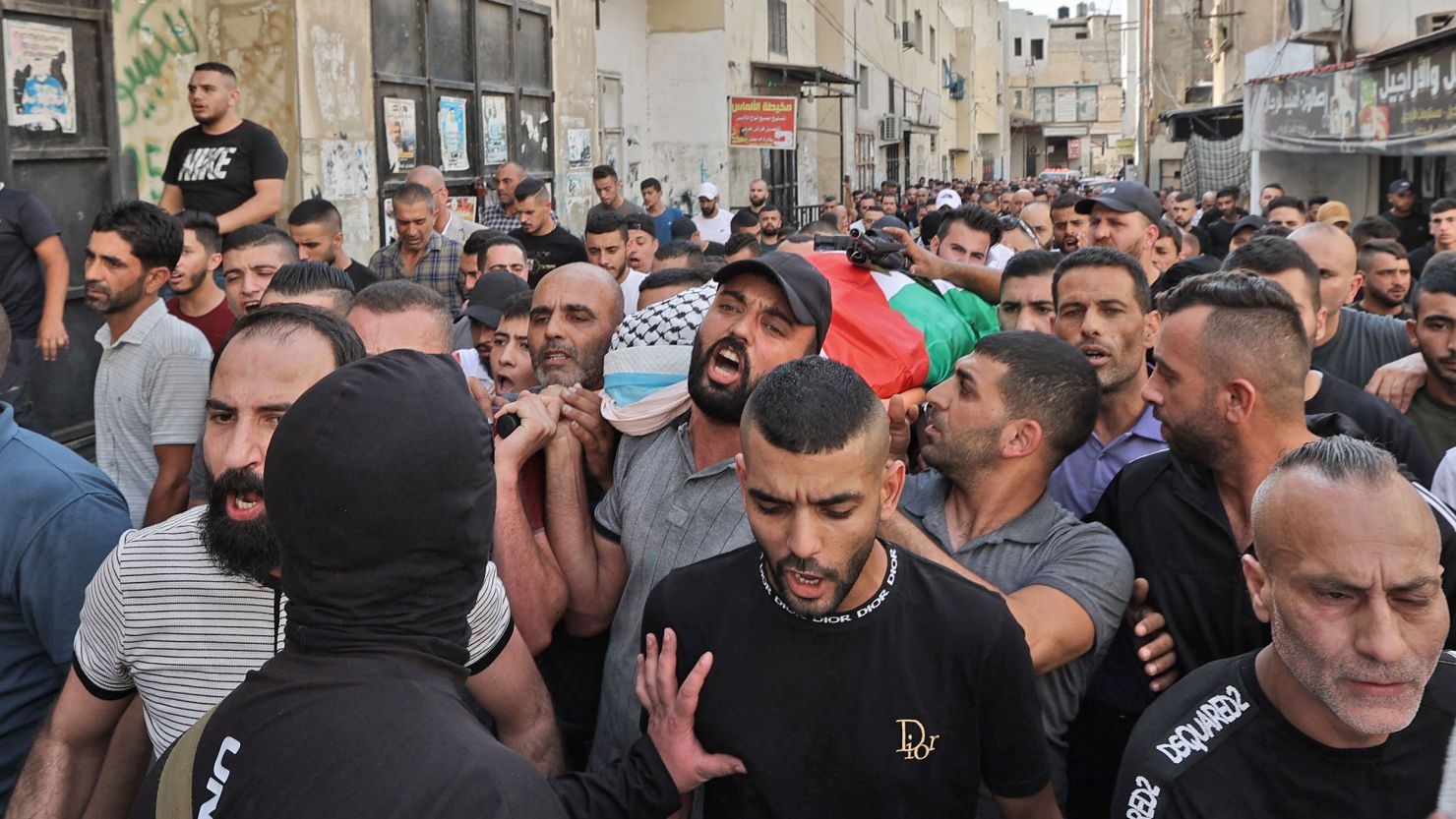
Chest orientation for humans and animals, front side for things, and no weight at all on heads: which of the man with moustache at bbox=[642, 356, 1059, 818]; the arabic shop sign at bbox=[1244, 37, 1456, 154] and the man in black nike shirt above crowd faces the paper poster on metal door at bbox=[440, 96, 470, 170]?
the arabic shop sign

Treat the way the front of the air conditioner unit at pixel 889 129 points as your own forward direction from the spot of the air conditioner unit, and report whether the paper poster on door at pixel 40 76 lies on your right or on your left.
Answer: on your right

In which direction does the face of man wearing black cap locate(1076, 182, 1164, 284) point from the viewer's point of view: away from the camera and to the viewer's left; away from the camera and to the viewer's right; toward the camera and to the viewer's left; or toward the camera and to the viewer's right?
toward the camera and to the viewer's left

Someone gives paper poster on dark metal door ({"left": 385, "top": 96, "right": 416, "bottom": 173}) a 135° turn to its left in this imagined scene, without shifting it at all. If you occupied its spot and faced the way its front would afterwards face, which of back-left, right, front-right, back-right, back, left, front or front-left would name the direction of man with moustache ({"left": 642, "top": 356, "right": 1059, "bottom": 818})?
back

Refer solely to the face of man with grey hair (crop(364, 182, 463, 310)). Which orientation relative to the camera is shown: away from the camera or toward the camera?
toward the camera

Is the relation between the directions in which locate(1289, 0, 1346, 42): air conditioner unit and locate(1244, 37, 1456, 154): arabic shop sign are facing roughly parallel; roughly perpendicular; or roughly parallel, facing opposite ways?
roughly parallel

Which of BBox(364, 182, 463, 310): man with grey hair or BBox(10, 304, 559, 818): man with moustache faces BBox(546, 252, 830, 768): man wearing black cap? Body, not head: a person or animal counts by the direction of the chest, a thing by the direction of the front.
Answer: the man with grey hair

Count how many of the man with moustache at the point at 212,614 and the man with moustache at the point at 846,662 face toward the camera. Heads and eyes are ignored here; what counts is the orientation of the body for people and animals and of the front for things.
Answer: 2

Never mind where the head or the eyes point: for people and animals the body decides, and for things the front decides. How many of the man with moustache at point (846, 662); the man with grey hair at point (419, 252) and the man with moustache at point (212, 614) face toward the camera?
3

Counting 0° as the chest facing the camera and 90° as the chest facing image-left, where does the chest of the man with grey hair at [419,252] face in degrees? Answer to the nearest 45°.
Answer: approximately 0°

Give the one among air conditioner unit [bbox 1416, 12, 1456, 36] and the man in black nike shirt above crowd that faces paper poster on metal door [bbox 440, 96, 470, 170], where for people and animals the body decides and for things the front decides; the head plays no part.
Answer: the air conditioner unit

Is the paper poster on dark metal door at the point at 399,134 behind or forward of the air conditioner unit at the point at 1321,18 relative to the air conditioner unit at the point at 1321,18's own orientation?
forward

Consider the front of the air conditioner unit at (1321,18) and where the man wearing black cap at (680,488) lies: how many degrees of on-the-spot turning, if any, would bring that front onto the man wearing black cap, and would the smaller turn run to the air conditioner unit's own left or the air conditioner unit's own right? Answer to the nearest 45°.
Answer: approximately 45° to the air conditioner unit's own left

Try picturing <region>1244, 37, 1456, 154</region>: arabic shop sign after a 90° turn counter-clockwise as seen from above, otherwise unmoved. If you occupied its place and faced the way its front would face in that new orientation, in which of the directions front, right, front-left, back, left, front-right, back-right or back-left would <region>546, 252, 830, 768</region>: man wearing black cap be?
front-right

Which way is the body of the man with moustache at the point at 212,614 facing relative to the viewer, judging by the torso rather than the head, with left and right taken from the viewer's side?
facing the viewer
